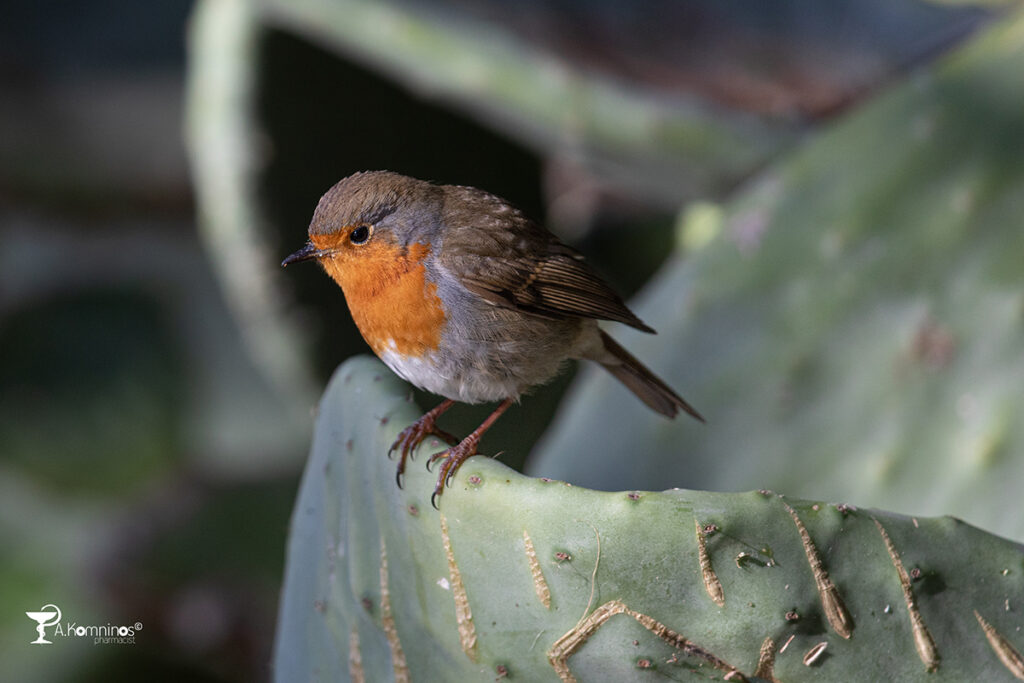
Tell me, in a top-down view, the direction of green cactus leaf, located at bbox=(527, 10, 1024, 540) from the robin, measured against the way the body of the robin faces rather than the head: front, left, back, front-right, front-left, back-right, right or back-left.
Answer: back-right

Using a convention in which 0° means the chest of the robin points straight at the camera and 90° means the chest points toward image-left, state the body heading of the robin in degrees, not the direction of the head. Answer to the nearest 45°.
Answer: approximately 90°
